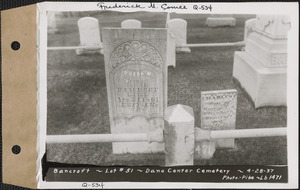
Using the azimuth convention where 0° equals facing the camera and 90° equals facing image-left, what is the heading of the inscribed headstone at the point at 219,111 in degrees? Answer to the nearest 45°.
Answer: approximately 0°

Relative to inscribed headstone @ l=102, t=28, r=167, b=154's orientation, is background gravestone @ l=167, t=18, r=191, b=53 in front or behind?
behind

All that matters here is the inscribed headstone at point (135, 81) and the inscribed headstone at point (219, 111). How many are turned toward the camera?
2

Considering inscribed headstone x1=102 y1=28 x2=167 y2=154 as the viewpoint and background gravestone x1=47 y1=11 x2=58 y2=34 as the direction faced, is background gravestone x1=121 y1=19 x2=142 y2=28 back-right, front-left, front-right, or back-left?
front-right

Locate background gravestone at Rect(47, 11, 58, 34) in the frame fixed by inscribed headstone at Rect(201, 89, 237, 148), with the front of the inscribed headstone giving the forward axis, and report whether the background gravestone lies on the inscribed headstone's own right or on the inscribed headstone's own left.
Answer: on the inscribed headstone's own right

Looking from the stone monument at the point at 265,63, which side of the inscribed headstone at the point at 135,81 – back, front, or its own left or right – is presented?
left

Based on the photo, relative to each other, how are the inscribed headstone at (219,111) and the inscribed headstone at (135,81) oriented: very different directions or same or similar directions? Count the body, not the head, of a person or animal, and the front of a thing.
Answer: same or similar directions

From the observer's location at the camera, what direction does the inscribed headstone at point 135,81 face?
facing the viewer
